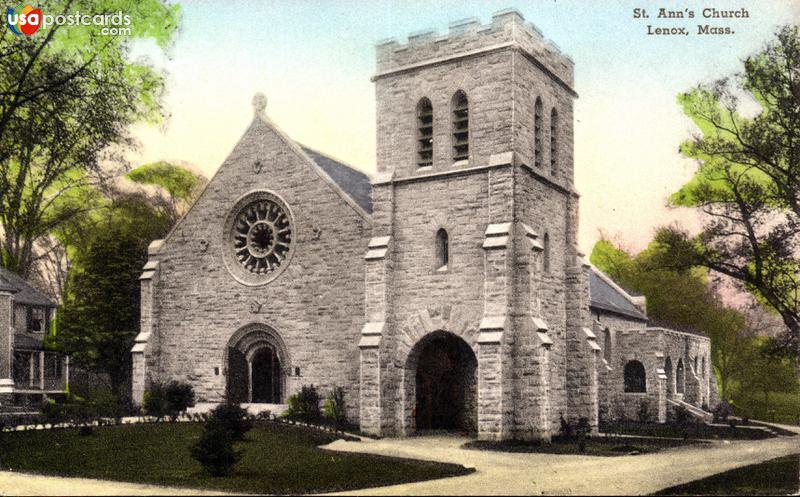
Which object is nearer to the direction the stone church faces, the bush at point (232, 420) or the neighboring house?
the bush

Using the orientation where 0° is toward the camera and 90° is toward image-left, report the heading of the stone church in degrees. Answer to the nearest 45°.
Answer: approximately 45°

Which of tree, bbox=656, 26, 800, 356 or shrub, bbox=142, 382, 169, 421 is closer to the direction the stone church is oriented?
the shrub

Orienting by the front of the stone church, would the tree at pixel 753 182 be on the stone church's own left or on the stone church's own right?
on the stone church's own left

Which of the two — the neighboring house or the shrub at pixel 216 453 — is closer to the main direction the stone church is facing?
the shrub

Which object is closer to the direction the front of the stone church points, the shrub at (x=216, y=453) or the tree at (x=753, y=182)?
the shrub

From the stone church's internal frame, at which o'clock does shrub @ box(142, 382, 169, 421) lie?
The shrub is roughly at 2 o'clock from the stone church.

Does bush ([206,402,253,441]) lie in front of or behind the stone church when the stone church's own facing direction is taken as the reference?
in front

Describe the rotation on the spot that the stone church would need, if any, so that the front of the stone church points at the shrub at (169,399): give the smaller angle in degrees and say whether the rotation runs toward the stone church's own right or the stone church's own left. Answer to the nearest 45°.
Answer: approximately 45° to the stone church's own right

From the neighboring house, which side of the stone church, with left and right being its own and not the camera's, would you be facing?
right
